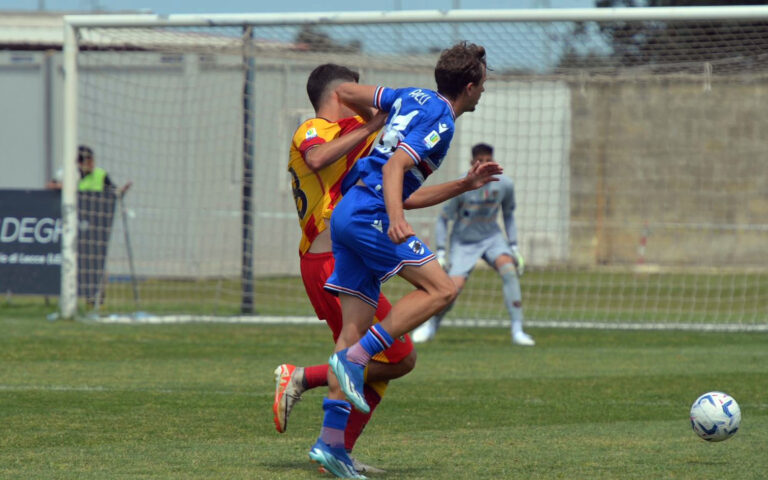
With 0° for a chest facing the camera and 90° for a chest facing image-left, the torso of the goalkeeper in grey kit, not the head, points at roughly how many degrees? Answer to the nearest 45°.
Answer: approximately 0°

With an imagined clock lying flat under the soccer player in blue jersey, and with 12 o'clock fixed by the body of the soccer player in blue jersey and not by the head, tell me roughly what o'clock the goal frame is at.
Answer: The goal frame is roughly at 10 o'clock from the soccer player in blue jersey.

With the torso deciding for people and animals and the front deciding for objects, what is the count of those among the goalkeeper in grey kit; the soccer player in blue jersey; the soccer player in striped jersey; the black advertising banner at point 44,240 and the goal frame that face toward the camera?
3

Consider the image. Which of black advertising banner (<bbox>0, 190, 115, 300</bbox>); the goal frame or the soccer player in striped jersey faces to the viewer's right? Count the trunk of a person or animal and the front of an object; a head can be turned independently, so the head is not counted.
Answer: the soccer player in striped jersey

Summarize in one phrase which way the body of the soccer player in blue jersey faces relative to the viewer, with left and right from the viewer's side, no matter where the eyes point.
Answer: facing away from the viewer and to the right of the viewer

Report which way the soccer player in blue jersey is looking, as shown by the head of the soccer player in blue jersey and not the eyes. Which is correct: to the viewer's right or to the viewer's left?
to the viewer's right

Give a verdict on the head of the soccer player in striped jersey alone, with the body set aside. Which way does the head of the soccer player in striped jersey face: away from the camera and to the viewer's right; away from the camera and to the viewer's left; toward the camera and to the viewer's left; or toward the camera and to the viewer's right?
away from the camera and to the viewer's right

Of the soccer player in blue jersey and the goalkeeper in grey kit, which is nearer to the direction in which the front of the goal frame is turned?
the soccer player in blue jersey

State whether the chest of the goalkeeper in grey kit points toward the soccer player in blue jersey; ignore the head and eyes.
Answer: yes
